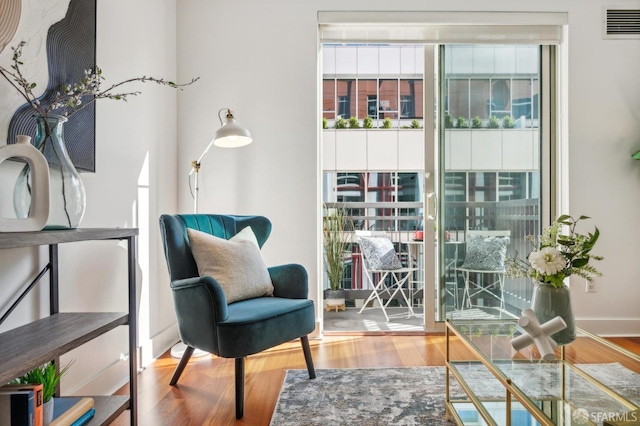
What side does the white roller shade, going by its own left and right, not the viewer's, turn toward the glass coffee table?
front

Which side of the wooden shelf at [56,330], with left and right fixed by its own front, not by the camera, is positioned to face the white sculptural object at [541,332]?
front

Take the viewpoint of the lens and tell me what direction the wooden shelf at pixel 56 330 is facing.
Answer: facing the viewer and to the right of the viewer

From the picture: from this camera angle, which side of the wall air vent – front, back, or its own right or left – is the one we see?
front

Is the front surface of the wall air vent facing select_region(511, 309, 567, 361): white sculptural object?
yes

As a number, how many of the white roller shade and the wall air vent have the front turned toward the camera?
2

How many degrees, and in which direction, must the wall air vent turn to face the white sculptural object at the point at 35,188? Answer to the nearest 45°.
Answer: approximately 45° to its right

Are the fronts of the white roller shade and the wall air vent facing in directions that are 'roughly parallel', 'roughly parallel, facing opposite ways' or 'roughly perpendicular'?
roughly parallel
